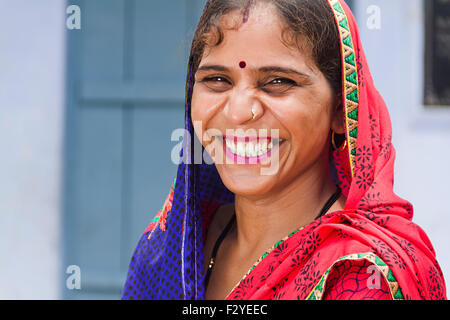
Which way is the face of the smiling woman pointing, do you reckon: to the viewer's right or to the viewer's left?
to the viewer's left
